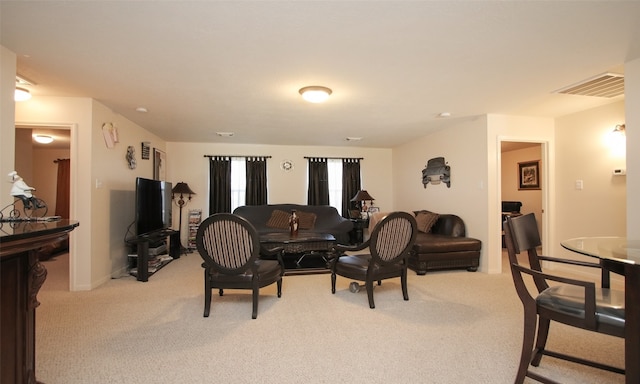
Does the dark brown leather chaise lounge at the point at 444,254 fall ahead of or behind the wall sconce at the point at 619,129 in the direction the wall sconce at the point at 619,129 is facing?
ahead

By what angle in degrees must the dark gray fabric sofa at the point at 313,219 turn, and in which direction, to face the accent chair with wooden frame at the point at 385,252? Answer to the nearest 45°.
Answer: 0° — it already faces it

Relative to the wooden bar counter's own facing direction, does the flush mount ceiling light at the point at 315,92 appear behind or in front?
in front

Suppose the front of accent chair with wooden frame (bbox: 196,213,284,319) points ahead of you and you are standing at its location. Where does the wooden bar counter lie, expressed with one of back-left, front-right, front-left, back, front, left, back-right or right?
back

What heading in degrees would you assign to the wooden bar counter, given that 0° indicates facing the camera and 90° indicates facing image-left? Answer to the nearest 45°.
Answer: approximately 270°

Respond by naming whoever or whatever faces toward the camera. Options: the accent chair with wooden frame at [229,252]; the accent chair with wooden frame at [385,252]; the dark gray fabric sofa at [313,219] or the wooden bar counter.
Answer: the dark gray fabric sofa

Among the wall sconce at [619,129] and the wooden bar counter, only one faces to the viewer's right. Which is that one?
the wooden bar counter

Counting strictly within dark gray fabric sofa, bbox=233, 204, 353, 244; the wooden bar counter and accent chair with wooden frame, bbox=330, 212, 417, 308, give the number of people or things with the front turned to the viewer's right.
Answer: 1

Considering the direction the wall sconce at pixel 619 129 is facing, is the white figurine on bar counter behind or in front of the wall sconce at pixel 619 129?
in front
